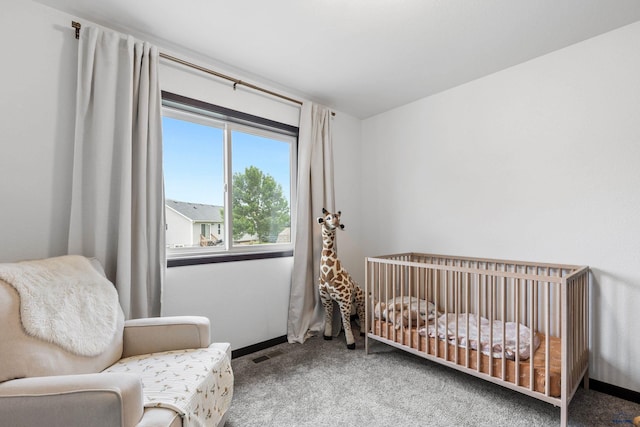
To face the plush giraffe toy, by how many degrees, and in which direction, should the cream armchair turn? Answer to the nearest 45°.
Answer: approximately 90° to its left

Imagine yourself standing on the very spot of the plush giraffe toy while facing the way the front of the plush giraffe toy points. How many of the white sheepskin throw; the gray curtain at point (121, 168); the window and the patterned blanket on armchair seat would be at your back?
0

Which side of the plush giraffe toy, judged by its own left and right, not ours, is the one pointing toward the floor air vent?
front

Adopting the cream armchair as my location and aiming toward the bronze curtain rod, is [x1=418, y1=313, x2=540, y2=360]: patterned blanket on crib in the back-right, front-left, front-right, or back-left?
front-right

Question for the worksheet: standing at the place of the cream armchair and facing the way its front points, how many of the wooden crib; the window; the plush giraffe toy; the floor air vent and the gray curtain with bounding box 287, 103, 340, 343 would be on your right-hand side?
0

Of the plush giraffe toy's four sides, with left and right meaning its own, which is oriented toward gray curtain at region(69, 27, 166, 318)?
front

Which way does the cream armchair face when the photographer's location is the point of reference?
facing the viewer and to the right of the viewer

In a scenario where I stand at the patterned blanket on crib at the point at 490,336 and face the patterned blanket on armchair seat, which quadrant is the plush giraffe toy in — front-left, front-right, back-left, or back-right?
front-right

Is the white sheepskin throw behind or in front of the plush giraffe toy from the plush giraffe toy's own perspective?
in front

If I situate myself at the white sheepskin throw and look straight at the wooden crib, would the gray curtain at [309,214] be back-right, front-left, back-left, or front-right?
front-left

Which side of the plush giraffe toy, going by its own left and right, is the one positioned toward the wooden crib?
left

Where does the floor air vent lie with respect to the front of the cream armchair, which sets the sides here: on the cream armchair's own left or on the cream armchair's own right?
on the cream armchair's own left

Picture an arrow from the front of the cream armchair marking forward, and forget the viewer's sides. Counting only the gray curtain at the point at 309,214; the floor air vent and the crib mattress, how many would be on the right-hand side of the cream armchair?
0

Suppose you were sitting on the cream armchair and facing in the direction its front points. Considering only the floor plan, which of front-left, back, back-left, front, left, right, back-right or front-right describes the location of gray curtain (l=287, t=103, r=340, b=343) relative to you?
left

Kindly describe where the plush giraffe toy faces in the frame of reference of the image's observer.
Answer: facing the viewer and to the left of the viewer

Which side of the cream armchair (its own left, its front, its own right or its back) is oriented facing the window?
left

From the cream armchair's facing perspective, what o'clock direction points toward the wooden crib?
The wooden crib is roughly at 11 o'clock from the cream armchair.

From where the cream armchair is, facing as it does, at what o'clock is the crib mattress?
The crib mattress is roughly at 11 o'clock from the cream armchair.
